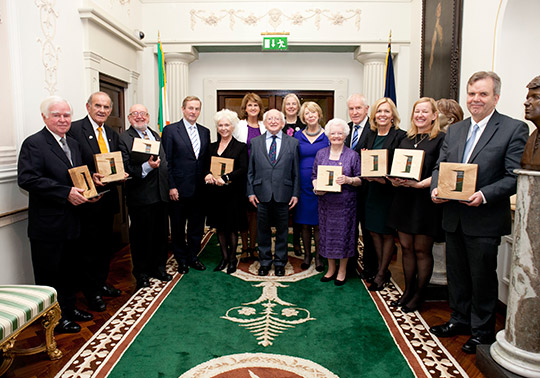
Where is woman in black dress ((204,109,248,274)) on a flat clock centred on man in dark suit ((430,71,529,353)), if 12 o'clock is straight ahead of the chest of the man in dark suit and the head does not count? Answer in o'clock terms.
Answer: The woman in black dress is roughly at 2 o'clock from the man in dark suit.

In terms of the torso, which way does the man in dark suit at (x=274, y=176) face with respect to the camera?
toward the camera

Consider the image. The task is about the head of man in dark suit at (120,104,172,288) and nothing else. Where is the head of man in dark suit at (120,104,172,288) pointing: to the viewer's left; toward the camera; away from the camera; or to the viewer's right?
toward the camera

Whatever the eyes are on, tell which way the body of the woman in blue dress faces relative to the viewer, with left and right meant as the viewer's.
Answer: facing the viewer

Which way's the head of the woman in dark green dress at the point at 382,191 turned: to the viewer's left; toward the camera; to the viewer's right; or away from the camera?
toward the camera

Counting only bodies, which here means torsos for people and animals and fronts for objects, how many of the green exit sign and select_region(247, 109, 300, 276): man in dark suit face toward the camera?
2

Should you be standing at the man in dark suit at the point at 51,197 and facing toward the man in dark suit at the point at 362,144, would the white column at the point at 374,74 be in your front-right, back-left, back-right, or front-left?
front-left

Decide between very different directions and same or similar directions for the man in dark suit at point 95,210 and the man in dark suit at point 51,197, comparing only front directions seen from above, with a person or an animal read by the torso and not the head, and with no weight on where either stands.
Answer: same or similar directions

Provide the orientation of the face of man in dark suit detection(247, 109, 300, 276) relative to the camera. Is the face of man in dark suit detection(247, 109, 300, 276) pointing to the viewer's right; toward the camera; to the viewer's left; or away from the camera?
toward the camera

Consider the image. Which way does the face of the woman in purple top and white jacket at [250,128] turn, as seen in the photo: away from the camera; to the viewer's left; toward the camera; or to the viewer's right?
toward the camera

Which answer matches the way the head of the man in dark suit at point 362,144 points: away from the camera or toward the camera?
toward the camera

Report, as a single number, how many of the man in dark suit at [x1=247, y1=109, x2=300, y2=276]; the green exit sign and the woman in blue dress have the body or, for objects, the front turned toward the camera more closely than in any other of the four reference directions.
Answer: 3

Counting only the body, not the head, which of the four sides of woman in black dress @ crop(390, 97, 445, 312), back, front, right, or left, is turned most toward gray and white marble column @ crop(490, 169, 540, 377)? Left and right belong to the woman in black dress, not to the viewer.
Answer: left

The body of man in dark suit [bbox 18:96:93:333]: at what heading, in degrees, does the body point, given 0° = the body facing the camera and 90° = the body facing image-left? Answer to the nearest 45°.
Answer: approximately 315°

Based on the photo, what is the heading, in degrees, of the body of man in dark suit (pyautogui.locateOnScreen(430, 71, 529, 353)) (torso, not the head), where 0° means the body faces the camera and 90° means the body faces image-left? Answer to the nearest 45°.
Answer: approximately 45°
